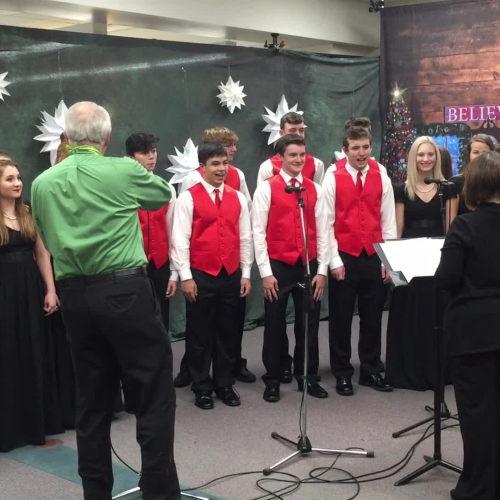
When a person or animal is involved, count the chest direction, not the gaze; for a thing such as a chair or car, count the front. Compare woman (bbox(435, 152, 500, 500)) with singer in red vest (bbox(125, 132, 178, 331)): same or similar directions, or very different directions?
very different directions

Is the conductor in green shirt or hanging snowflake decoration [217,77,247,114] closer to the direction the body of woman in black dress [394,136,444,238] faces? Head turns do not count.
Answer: the conductor in green shirt

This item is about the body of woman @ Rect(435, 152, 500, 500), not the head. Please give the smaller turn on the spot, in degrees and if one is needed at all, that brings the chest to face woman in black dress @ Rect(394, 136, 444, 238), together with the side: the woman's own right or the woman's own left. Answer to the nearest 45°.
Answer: approximately 45° to the woman's own right

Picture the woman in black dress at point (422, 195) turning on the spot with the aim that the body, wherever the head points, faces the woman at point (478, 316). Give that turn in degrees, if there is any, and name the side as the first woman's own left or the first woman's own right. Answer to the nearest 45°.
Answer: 0° — they already face them

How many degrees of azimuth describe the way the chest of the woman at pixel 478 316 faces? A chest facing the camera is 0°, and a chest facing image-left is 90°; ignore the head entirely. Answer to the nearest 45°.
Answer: approximately 135°

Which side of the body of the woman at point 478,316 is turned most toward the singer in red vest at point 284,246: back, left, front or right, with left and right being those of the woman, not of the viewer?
front

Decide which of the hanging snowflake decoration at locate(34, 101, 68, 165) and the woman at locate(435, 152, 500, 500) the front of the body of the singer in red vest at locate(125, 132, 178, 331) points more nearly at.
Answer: the woman

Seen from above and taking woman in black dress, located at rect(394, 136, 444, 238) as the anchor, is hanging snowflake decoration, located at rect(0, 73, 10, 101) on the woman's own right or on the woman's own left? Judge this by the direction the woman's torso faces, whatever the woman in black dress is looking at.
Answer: on the woman's own right

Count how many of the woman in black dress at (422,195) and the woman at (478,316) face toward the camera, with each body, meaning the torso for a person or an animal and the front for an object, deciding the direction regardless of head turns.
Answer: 1

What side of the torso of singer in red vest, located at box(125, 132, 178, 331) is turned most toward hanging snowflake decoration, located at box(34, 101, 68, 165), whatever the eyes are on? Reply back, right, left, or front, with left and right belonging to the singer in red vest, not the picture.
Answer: back

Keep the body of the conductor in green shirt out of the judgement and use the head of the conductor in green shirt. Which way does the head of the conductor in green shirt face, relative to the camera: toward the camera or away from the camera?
away from the camera

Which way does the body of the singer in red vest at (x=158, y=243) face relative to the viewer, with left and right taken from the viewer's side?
facing the viewer and to the right of the viewer

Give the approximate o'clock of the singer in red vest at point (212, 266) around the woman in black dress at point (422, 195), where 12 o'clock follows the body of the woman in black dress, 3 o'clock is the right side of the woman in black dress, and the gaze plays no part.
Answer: The singer in red vest is roughly at 2 o'clock from the woman in black dress.

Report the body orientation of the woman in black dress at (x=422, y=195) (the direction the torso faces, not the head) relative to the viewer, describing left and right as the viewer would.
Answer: facing the viewer
